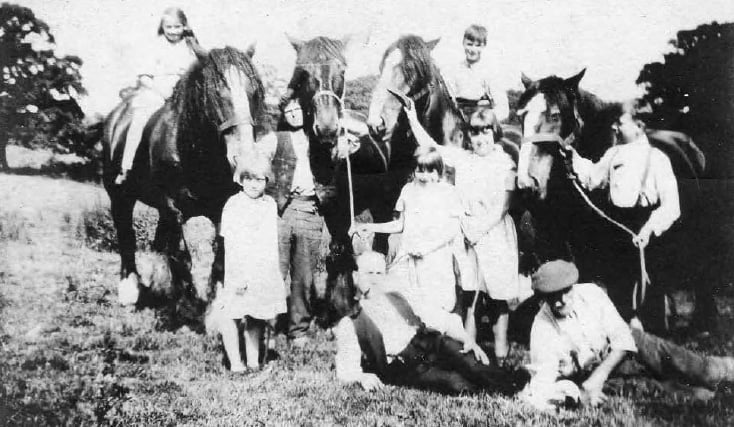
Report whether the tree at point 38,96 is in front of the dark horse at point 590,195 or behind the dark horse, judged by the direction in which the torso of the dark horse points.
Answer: in front

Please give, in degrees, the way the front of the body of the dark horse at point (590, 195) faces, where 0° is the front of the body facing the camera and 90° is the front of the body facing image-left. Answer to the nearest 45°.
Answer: approximately 45°

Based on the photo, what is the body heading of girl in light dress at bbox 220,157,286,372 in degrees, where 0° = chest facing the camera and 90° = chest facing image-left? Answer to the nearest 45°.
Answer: approximately 0°
